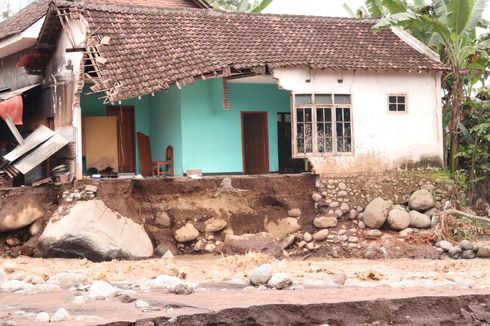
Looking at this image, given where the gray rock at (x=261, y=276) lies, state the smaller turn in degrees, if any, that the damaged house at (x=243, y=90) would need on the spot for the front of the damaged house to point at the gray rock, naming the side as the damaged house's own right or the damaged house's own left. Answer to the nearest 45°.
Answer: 0° — it already faces it

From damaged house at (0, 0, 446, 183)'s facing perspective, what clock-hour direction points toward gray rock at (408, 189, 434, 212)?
The gray rock is roughly at 9 o'clock from the damaged house.

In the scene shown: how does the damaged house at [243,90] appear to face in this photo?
toward the camera

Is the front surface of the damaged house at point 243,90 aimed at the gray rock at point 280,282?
yes

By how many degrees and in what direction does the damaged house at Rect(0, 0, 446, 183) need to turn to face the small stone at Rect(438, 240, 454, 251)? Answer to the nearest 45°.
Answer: approximately 90° to its left

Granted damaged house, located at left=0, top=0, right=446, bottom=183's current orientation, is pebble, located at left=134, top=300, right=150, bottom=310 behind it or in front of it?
in front

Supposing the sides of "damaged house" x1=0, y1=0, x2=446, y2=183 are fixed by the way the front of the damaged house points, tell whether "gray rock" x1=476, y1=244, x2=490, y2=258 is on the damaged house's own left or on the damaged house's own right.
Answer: on the damaged house's own left
